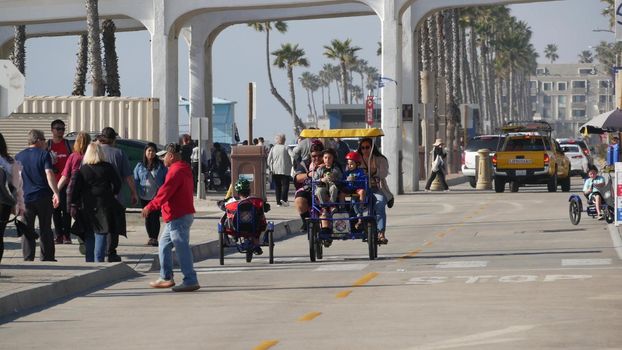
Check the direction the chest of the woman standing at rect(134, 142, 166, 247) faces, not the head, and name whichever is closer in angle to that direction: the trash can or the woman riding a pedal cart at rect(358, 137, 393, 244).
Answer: the woman riding a pedal cart

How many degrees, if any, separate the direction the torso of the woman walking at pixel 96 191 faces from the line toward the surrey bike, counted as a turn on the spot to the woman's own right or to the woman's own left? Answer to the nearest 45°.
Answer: approximately 90° to the woman's own right

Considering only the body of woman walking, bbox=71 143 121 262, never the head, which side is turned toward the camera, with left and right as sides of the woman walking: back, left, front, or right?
back

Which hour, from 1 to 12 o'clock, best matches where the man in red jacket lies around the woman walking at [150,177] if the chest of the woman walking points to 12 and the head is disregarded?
The man in red jacket is roughly at 12 o'clock from the woman walking.

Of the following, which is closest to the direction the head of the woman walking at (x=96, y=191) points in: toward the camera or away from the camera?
away from the camera
